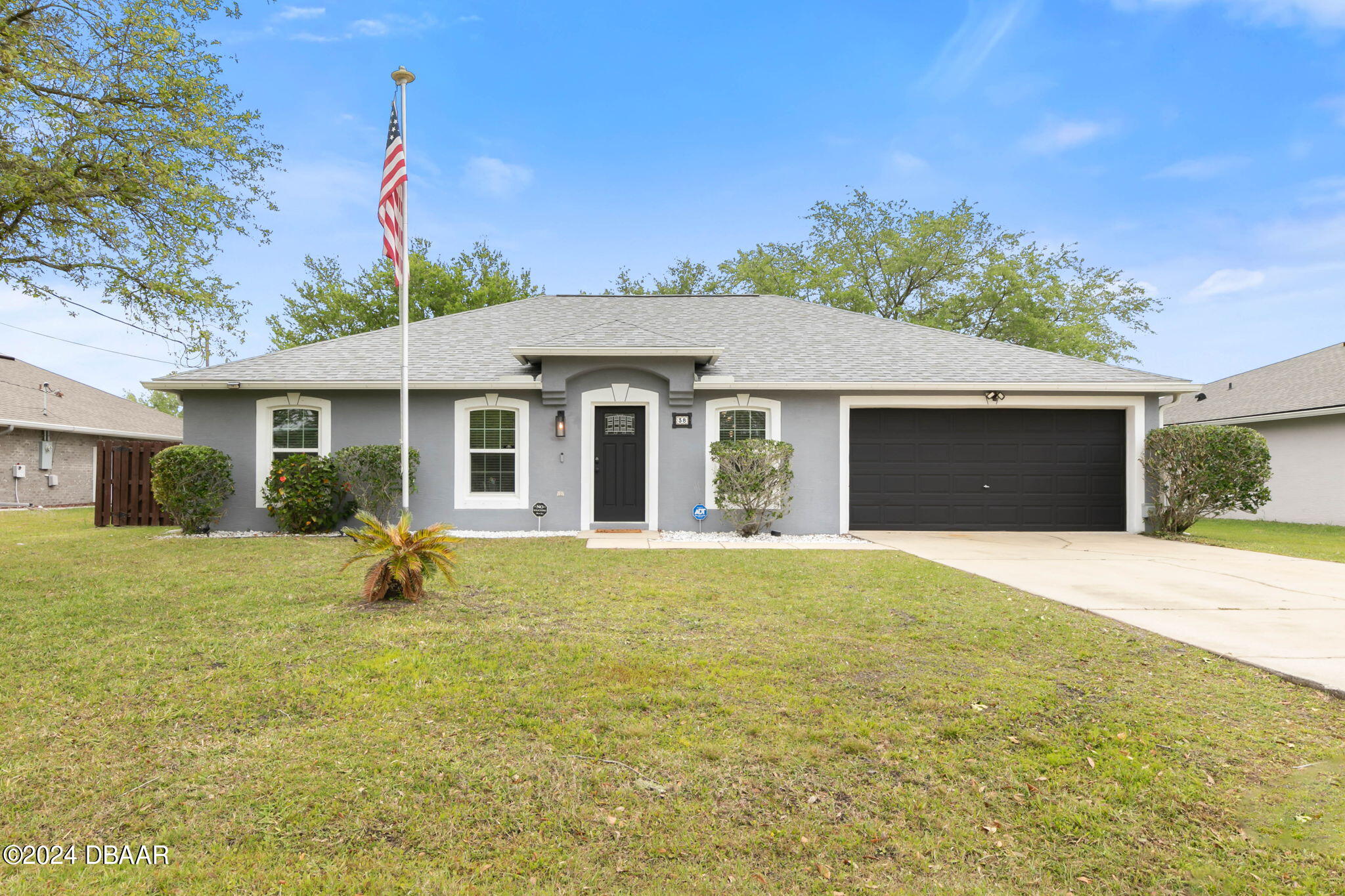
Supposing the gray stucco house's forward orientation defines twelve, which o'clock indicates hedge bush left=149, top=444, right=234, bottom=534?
The hedge bush is roughly at 3 o'clock from the gray stucco house.

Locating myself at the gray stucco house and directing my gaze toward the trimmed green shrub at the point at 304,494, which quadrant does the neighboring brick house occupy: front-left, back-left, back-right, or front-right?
front-right

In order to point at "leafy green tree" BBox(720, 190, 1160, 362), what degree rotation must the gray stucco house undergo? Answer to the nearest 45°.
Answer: approximately 135° to its left

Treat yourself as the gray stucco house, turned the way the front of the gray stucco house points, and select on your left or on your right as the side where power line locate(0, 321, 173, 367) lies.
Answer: on your right

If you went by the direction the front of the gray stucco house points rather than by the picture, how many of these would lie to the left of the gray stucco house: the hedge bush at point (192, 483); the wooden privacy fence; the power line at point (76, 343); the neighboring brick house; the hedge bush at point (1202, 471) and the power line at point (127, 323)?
1

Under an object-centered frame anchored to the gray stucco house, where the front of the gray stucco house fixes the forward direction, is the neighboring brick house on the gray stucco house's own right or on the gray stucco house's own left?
on the gray stucco house's own right

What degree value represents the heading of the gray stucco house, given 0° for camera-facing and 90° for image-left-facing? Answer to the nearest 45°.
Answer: approximately 0°

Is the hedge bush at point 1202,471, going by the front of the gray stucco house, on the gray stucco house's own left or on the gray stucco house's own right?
on the gray stucco house's own left

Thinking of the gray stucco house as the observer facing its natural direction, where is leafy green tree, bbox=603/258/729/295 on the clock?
The leafy green tree is roughly at 6 o'clock from the gray stucco house.

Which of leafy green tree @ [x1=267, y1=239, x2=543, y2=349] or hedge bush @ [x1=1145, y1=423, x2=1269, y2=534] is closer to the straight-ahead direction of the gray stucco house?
the hedge bush

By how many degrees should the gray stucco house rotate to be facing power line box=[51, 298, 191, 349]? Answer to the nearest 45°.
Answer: approximately 90° to its right

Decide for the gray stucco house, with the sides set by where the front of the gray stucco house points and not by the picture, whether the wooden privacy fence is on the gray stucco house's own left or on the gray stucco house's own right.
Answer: on the gray stucco house's own right

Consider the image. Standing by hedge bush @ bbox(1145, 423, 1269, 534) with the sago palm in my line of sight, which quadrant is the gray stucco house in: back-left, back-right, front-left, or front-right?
front-right

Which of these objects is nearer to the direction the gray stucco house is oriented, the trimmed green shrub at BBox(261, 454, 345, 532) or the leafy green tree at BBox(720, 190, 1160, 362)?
the trimmed green shrub

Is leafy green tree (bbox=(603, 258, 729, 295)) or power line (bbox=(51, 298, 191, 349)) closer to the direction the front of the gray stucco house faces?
the power line
